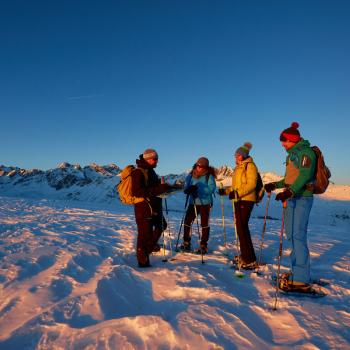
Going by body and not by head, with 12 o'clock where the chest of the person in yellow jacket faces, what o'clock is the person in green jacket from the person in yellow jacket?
The person in green jacket is roughly at 8 o'clock from the person in yellow jacket.

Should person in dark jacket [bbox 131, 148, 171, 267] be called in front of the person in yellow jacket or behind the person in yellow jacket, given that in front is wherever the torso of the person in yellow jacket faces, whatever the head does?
in front

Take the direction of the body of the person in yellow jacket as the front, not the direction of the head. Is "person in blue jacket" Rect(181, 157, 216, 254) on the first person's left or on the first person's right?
on the first person's right

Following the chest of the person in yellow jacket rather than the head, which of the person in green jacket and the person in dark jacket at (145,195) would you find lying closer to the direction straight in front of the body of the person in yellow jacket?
the person in dark jacket

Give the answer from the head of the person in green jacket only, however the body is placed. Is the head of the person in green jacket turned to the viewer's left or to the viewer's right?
to the viewer's left

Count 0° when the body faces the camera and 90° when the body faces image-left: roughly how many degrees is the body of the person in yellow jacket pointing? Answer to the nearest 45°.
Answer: approximately 90°
